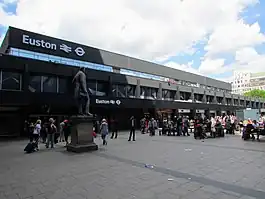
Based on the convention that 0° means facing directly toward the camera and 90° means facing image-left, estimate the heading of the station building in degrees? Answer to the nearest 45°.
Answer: approximately 315°

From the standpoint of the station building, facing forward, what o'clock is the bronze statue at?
The bronze statue is roughly at 1 o'clock from the station building.
